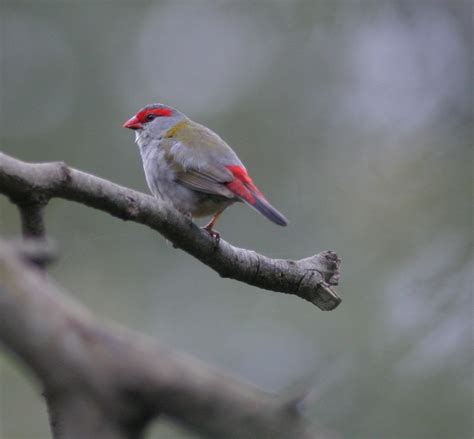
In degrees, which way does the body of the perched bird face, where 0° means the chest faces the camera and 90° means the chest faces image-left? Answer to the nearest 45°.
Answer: approximately 90°

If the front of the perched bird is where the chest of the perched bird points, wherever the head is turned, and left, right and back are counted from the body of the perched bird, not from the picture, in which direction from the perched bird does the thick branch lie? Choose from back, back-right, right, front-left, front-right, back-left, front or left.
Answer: left
